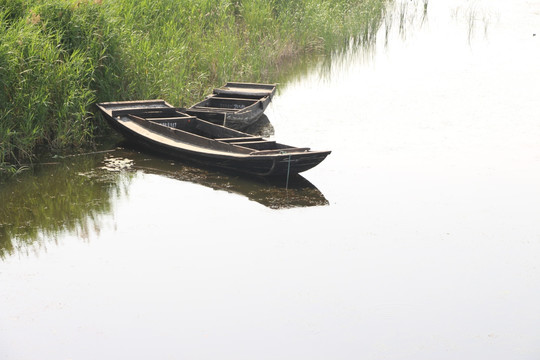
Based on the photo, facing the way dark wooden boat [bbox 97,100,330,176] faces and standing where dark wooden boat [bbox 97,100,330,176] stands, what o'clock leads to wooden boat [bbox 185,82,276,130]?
The wooden boat is roughly at 8 o'clock from the dark wooden boat.

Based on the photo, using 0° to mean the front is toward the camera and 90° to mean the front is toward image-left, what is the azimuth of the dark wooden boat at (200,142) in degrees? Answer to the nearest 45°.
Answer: approximately 315°
